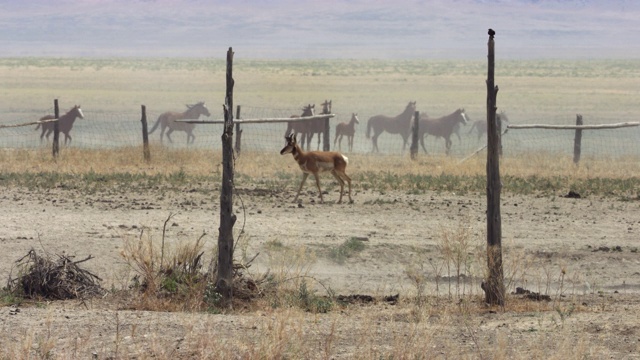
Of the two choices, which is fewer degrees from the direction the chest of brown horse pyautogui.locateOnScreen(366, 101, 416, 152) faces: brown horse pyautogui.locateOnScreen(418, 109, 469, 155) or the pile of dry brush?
the brown horse

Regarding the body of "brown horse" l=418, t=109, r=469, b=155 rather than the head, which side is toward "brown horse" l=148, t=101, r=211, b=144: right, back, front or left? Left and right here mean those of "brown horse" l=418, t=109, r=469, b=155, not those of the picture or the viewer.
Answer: back

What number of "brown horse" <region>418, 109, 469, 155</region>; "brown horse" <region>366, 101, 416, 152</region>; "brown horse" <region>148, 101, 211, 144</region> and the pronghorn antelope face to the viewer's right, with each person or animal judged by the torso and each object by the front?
3

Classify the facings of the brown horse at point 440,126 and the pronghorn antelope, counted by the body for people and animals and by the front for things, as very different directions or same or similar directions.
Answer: very different directions

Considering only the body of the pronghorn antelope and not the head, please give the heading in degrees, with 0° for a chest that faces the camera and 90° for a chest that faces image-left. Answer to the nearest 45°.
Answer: approximately 90°

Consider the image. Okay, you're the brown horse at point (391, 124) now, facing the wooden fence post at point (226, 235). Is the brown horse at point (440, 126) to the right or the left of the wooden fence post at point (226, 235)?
left

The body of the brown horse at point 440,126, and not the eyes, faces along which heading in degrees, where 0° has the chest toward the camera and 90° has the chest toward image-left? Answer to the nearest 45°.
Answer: approximately 270°

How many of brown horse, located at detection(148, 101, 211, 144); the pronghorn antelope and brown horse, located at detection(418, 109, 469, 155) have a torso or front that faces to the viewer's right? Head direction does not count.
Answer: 2

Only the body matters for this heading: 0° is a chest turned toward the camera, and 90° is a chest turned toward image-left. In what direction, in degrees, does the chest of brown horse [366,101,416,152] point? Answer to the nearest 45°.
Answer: approximately 270°

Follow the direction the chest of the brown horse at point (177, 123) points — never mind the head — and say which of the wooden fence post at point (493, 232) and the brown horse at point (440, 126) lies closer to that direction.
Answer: the brown horse

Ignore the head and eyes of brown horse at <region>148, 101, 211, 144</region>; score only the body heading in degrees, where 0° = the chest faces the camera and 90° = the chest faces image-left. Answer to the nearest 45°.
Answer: approximately 270°

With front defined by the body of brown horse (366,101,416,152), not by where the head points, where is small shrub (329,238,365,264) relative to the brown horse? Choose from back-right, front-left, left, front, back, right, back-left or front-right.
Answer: right

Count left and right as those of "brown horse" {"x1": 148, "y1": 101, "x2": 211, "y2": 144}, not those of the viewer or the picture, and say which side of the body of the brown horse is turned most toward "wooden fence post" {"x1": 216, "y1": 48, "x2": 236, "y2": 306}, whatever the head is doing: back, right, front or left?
right

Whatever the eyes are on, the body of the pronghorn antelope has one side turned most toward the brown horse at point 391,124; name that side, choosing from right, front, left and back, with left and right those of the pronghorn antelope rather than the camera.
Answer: right

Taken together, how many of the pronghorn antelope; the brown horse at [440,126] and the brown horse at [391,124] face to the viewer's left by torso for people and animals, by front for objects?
1
